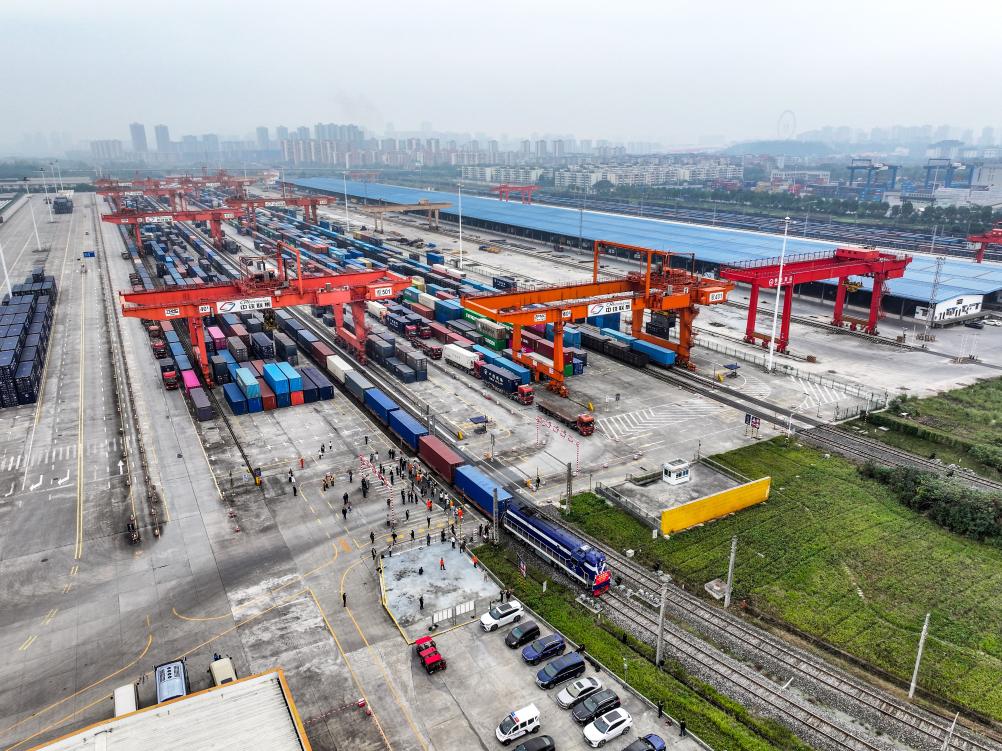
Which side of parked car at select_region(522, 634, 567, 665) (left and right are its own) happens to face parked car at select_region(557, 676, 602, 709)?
left

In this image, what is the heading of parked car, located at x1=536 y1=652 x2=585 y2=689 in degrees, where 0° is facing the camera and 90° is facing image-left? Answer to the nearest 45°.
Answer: approximately 45°

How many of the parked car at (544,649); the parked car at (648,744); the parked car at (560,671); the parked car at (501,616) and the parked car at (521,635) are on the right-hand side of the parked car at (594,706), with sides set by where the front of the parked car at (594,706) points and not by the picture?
4

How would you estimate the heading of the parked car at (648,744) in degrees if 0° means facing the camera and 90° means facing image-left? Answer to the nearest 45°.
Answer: approximately 45°

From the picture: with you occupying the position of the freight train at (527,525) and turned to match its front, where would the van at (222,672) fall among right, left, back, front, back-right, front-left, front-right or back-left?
right

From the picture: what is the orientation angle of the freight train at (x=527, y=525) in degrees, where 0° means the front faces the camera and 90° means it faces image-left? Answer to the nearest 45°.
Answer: approximately 315°

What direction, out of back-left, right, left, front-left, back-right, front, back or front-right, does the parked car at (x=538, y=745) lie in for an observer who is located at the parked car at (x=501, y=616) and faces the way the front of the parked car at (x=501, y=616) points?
front-left

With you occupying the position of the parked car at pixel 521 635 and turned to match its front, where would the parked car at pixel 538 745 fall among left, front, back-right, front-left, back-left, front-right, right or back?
front-left

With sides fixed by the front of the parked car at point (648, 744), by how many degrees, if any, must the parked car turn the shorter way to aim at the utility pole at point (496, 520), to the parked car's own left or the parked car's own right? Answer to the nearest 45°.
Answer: approximately 90° to the parked car's own right

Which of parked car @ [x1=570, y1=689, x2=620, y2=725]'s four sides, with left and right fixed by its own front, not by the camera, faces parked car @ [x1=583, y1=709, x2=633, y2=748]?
left
